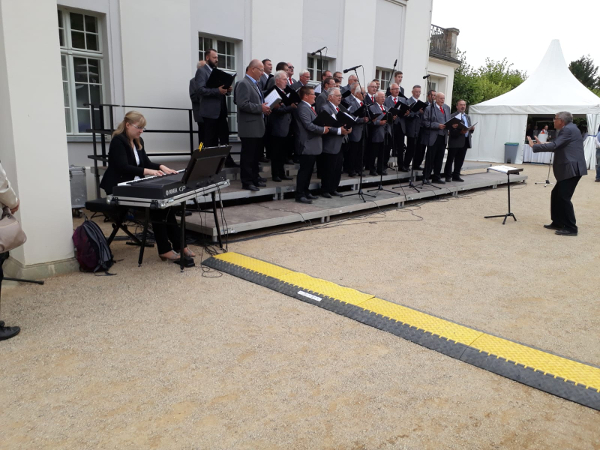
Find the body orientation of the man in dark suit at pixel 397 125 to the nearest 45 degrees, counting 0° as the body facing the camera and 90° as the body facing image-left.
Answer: approximately 315°

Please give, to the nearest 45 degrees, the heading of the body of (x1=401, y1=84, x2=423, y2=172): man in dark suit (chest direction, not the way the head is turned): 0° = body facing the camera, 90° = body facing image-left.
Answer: approximately 315°

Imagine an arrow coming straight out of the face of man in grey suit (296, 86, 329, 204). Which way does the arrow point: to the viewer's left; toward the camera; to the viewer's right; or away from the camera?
to the viewer's right

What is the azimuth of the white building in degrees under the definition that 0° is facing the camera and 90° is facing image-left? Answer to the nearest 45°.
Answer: approximately 315°

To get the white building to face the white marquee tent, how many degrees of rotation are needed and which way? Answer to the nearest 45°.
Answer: approximately 90° to its left

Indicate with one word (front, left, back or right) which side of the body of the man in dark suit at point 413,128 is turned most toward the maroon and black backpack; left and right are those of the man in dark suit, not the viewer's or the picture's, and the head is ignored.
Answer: right

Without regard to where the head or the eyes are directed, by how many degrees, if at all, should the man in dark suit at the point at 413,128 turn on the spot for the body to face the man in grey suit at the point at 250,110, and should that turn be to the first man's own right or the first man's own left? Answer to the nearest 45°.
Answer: approximately 90° to the first man's own right

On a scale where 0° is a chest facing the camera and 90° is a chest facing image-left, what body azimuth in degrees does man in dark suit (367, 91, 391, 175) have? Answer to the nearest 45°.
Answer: approximately 315°

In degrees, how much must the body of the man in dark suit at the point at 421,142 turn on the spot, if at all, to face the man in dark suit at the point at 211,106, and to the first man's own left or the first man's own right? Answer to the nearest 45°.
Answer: approximately 90° to the first man's own right

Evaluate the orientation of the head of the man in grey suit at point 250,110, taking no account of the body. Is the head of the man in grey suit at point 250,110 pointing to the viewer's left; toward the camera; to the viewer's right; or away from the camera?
to the viewer's right

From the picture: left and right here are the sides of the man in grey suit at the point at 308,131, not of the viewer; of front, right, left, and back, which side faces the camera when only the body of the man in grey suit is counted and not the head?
right

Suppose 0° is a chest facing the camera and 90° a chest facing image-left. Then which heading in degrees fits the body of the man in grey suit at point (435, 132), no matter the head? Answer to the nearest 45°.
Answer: approximately 315°
